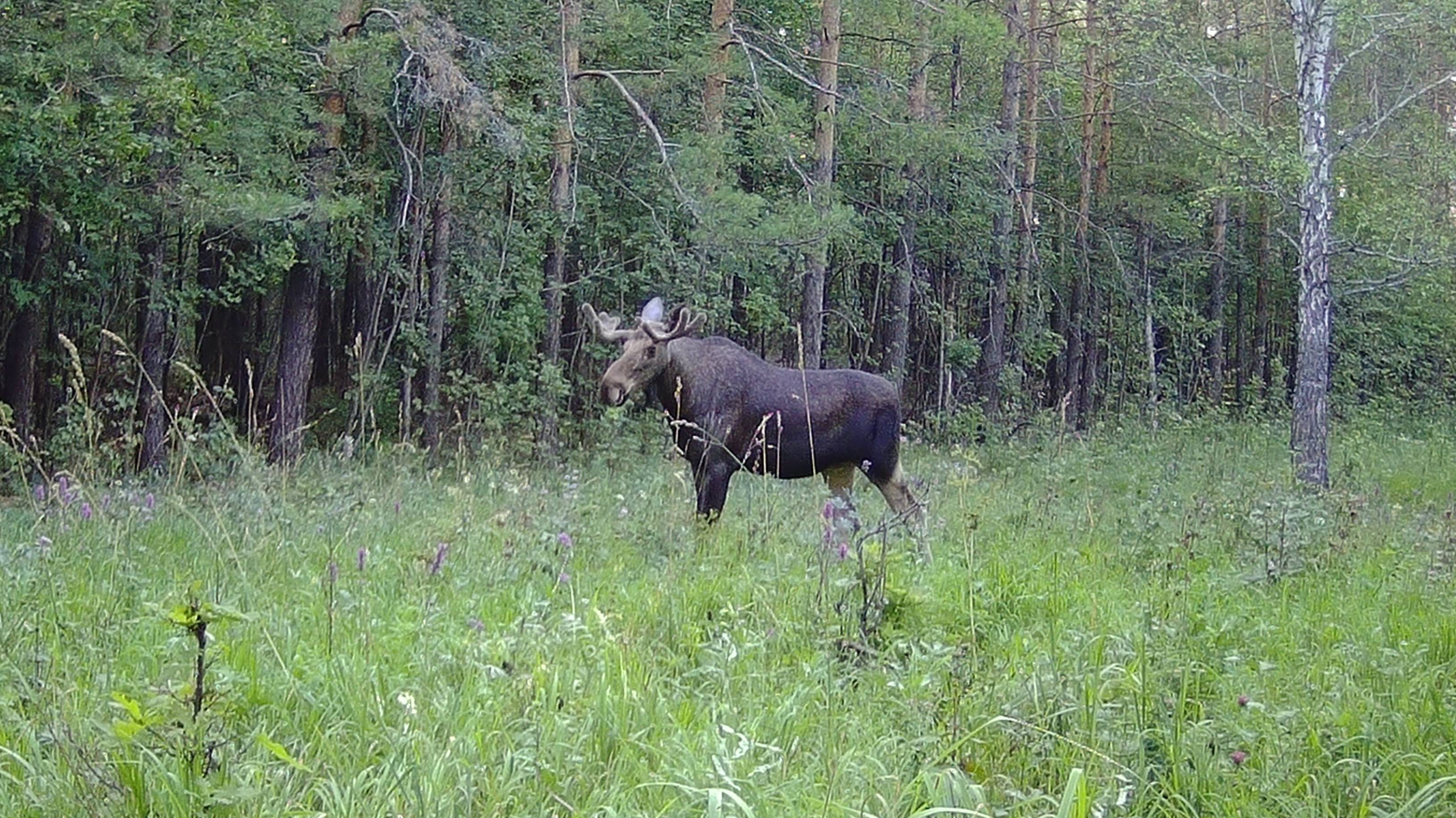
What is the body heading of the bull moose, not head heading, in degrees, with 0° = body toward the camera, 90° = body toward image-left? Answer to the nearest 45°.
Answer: approximately 90°

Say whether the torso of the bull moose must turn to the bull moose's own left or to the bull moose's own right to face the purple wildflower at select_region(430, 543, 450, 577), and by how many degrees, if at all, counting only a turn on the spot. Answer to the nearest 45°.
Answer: approximately 90° to the bull moose's own left
